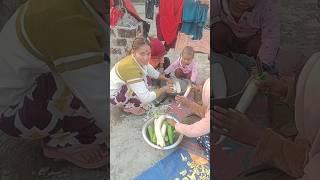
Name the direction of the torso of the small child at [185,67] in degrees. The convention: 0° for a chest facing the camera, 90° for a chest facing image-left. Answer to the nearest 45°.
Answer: approximately 0°

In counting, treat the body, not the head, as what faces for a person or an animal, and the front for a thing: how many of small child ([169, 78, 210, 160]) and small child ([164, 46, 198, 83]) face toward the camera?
1

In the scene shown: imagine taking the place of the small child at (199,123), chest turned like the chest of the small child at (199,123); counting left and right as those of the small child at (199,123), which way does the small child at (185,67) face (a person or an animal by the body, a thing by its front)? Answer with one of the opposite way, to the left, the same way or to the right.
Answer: to the left

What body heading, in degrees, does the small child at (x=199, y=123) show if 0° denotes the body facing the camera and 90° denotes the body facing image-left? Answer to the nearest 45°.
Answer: approximately 90°
